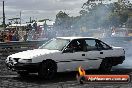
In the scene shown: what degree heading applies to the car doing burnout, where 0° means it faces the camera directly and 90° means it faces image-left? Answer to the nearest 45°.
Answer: approximately 45°
